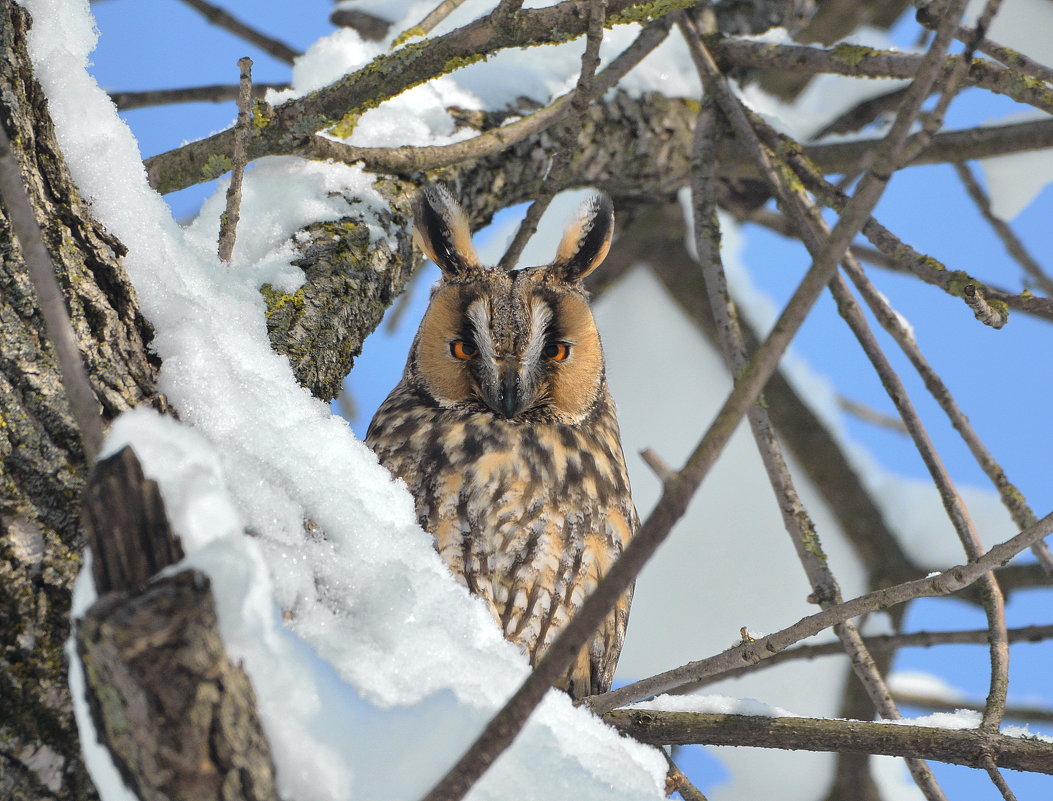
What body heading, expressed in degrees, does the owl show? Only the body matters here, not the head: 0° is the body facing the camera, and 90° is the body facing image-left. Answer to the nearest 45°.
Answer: approximately 0°

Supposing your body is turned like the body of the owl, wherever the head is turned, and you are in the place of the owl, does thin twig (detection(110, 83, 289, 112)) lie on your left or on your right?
on your right

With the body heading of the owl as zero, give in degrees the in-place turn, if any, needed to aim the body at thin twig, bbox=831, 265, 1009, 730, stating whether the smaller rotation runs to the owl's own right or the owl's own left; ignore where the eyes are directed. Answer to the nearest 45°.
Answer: approximately 45° to the owl's own left

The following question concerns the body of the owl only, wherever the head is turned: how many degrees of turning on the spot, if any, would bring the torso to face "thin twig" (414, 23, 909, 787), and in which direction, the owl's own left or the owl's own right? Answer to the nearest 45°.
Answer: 0° — it already faces it
